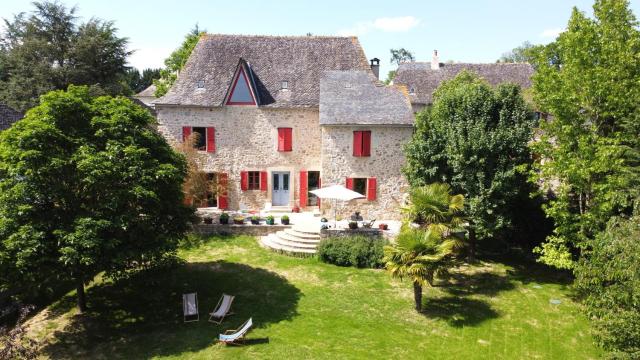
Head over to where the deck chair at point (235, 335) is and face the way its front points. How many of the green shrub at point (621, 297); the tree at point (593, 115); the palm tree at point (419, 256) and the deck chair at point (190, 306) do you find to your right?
1

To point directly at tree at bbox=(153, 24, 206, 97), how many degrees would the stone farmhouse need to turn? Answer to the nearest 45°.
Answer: approximately 135° to its right

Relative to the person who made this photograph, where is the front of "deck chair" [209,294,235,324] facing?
facing the viewer and to the left of the viewer

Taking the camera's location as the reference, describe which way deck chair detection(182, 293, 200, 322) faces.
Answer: facing the viewer

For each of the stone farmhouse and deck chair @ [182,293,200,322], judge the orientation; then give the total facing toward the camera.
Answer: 2

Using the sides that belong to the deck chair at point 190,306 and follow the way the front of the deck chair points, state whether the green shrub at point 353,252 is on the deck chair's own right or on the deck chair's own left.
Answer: on the deck chair's own left

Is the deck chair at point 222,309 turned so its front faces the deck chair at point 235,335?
no

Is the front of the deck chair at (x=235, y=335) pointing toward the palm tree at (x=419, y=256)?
no

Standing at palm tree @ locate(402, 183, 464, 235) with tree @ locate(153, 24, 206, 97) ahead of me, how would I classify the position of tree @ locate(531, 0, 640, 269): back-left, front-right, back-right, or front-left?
back-right

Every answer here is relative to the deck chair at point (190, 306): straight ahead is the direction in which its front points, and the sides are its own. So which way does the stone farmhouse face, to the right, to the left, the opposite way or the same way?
the same way

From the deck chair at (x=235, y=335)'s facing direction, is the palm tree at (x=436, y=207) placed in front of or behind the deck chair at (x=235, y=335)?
behind

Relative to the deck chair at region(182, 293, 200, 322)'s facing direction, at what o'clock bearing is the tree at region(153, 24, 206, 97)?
The tree is roughly at 6 o'clock from the deck chair.

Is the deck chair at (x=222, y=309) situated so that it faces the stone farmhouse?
no

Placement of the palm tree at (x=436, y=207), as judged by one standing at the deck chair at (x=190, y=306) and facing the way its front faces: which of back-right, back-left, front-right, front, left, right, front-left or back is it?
left

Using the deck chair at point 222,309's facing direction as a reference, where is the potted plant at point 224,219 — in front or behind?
behind

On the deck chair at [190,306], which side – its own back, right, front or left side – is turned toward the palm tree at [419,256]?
left

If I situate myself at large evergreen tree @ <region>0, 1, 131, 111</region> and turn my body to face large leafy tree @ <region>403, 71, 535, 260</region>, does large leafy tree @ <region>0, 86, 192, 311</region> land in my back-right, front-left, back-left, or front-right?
front-right
